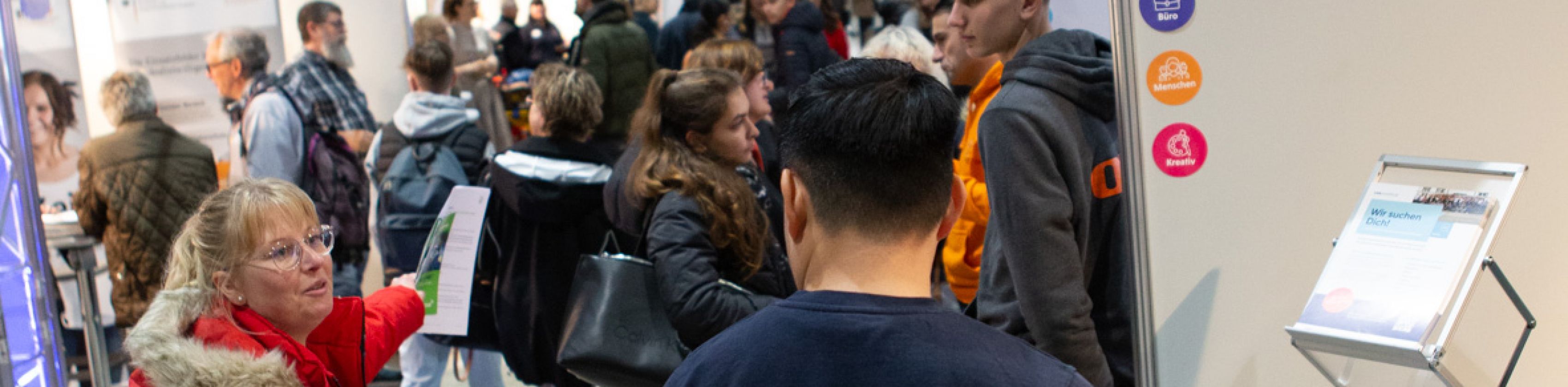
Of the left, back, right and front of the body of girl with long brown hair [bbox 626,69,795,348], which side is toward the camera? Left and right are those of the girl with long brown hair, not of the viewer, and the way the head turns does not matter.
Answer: right

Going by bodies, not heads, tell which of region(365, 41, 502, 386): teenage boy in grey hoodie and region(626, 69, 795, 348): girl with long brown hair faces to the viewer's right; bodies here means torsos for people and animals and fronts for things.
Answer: the girl with long brown hair

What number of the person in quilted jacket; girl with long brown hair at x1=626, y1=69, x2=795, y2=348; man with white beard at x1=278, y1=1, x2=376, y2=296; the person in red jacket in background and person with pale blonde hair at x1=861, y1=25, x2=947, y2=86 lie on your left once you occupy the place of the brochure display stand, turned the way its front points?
0

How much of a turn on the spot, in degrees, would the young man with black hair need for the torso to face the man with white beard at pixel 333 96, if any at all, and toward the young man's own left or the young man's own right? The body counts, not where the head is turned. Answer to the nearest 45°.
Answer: approximately 45° to the young man's own left

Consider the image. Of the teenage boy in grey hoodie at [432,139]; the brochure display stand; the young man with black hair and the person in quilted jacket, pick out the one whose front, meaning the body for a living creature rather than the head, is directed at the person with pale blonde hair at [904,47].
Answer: the young man with black hair

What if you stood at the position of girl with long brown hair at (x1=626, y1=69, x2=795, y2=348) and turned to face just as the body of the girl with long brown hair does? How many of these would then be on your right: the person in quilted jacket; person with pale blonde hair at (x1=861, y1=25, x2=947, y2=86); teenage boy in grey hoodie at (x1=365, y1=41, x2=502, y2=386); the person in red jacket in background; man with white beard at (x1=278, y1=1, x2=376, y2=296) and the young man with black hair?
1

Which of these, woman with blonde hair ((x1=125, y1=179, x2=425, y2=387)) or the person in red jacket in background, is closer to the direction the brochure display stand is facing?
the woman with blonde hair

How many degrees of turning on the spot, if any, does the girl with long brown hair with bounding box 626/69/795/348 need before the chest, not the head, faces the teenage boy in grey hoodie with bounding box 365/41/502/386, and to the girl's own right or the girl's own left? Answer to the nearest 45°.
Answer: approximately 135° to the girl's own left

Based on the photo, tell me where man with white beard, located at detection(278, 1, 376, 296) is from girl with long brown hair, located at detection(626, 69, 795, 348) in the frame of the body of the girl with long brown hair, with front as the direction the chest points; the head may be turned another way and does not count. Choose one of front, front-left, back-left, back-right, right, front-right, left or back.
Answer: back-left

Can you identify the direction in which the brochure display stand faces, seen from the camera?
facing the viewer and to the left of the viewer

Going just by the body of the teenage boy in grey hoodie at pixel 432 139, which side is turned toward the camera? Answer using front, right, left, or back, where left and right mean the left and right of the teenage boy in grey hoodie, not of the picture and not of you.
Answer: back

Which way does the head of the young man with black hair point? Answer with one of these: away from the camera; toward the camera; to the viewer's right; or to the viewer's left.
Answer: away from the camera

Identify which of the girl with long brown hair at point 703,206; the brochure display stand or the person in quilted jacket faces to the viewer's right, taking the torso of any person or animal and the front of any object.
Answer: the girl with long brown hair

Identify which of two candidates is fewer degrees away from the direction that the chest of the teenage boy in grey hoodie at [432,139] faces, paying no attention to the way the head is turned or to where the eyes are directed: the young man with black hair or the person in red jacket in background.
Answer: the person in red jacket in background

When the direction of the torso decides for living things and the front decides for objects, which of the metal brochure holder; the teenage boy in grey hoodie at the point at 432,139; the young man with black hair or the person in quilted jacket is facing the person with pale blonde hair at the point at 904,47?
the young man with black hair

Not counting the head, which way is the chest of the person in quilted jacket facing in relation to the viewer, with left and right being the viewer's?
facing away from the viewer

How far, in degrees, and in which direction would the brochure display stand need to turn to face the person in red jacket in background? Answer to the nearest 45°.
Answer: approximately 90° to its right

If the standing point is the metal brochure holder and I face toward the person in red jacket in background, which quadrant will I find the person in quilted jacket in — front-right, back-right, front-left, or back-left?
front-left

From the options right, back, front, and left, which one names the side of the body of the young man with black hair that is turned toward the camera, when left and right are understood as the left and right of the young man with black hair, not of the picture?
back

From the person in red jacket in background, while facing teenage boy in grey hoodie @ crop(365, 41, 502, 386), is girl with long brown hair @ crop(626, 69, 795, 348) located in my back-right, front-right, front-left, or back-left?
front-left

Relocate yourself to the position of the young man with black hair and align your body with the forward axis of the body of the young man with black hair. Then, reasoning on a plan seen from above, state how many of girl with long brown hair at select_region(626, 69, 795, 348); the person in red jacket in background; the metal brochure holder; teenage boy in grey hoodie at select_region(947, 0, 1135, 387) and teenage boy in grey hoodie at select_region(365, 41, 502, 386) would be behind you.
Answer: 0
